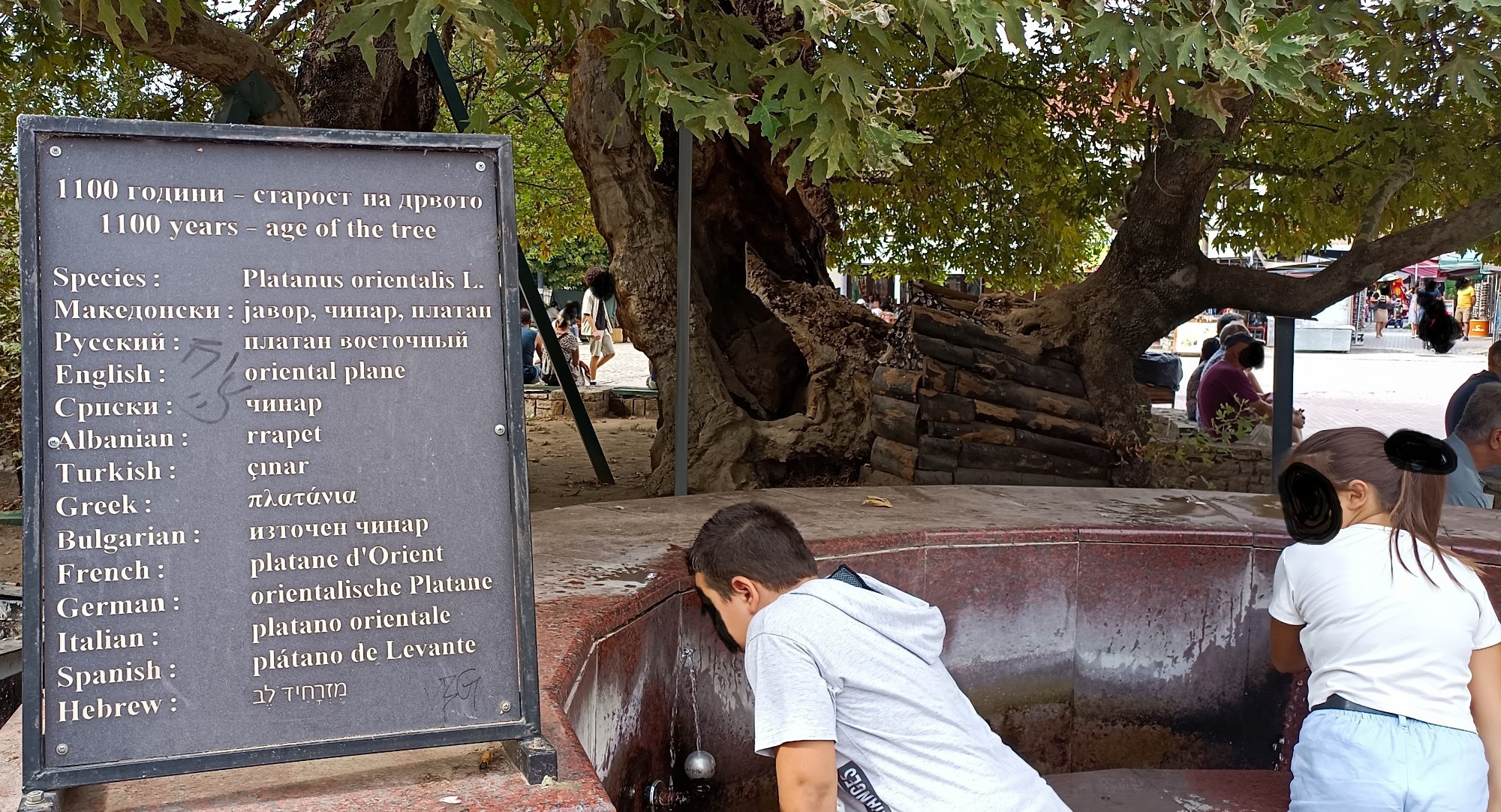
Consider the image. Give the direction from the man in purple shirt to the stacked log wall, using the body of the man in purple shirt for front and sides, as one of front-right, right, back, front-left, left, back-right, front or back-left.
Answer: back-right

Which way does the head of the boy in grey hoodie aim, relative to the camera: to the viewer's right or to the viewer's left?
to the viewer's left

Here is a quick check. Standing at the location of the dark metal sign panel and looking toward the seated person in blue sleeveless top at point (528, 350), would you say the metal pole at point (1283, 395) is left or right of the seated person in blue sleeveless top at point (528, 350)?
right

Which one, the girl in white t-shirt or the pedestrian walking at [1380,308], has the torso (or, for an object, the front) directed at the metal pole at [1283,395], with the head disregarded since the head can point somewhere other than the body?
the girl in white t-shirt

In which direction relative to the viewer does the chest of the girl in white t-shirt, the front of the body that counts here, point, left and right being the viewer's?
facing away from the viewer

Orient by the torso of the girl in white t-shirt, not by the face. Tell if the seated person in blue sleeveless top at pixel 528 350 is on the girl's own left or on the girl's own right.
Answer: on the girl's own left

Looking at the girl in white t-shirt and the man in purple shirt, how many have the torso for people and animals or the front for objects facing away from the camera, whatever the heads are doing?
1

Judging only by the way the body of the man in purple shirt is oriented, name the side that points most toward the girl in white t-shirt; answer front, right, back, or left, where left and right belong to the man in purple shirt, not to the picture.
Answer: right

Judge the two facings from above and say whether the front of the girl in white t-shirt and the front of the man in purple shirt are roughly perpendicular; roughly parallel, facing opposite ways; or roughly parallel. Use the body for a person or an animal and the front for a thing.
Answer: roughly perpendicular

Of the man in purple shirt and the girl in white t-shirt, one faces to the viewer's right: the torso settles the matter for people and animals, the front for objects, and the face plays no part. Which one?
the man in purple shirt
